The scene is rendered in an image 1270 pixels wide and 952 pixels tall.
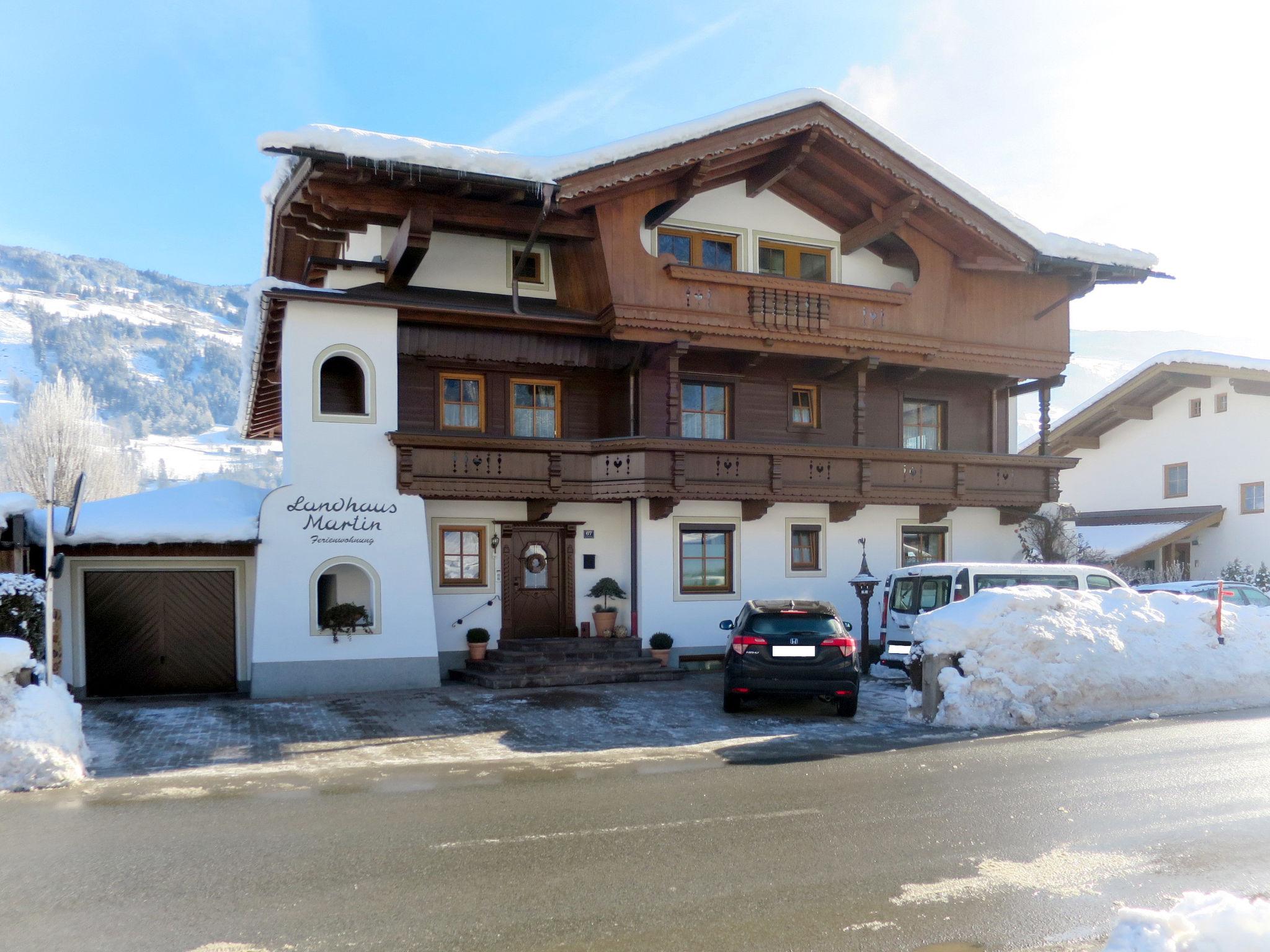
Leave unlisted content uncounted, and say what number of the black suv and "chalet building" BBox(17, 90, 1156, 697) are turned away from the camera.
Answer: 1

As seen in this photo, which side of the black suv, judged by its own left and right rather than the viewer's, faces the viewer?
back

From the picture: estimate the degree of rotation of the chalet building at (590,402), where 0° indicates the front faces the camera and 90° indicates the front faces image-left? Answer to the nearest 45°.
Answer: approximately 0°

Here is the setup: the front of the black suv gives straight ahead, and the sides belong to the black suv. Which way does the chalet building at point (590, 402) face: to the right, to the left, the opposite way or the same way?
the opposite way

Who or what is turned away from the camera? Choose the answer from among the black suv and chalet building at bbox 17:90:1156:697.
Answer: the black suv

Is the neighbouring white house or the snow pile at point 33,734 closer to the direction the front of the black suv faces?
the neighbouring white house

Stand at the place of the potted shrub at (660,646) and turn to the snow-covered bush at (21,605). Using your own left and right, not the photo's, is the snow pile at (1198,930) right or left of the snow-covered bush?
left

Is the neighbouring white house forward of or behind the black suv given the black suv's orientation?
forward
